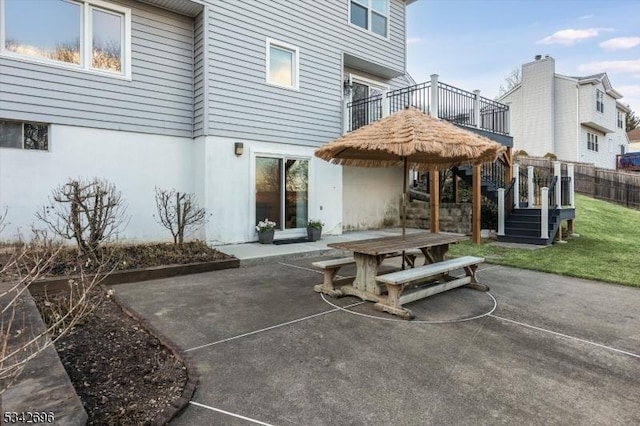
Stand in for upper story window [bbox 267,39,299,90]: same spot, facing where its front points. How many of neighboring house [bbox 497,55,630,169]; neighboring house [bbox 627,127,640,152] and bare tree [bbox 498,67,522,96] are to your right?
0

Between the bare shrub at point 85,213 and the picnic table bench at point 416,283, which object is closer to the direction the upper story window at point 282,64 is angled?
the picnic table bench

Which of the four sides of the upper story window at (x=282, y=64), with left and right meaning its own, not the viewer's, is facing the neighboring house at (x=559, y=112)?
left

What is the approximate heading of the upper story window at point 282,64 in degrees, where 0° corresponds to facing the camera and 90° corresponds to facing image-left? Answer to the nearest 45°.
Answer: approximately 315°

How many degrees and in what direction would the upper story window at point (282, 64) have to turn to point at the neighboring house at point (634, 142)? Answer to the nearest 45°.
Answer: approximately 90° to its left

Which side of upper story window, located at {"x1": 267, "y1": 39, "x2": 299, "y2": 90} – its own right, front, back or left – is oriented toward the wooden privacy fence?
left
